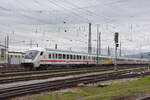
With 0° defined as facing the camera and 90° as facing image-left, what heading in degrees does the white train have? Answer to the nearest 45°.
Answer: approximately 45°
